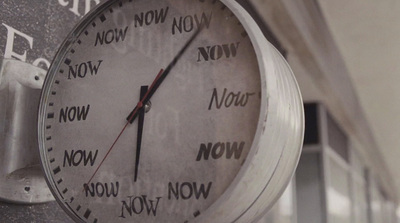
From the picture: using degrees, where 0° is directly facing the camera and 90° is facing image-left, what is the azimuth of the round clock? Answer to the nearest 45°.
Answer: approximately 45°
